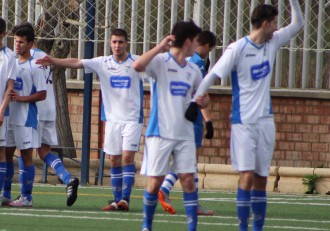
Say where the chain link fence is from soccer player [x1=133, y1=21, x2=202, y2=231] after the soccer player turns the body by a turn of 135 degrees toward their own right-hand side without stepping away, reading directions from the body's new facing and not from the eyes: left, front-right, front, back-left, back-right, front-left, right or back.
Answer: right

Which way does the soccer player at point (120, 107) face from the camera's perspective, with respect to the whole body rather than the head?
toward the camera

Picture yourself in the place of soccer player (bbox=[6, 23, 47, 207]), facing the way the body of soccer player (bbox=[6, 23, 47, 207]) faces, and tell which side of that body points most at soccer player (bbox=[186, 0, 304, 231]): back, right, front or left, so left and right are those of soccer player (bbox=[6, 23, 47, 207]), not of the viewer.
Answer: left

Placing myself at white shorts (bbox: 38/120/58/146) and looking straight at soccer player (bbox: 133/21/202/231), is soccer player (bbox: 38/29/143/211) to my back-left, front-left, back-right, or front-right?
front-left

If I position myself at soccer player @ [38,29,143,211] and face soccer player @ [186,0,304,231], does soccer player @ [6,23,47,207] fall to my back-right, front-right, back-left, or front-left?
back-right

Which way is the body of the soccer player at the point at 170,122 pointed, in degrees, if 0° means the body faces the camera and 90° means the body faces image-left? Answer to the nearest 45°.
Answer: approximately 315°

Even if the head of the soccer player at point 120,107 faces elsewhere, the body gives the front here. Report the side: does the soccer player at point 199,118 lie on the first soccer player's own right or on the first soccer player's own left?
on the first soccer player's own left

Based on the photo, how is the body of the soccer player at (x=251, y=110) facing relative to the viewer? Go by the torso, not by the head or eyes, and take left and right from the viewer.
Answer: facing the viewer and to the right of the viewer
